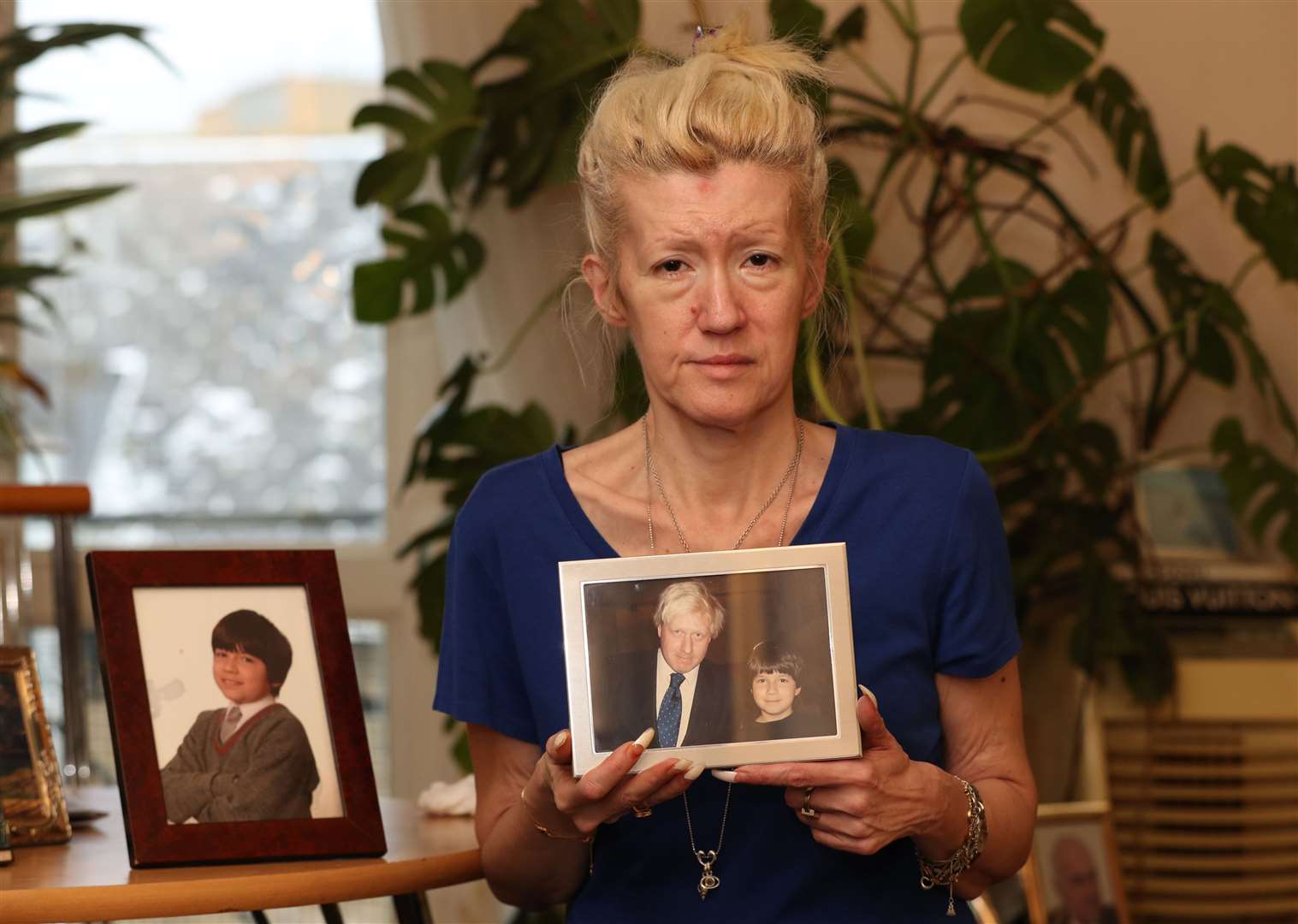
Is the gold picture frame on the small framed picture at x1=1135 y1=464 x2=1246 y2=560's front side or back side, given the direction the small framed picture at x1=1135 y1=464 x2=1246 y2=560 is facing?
on the front side

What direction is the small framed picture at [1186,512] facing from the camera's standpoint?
toward the camera

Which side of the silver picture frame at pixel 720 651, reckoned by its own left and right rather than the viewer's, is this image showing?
front

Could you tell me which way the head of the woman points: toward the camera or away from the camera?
toward the camera

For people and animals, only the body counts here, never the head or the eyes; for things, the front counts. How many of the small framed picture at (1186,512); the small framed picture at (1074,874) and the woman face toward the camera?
3

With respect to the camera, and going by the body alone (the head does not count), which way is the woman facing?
toward the camera

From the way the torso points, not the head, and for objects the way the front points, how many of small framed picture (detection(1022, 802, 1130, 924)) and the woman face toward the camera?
2

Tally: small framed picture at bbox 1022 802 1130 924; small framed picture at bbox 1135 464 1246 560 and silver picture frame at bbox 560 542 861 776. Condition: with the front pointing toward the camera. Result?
3

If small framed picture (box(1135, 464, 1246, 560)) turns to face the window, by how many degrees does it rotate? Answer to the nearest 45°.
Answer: approximately 90° to its right
